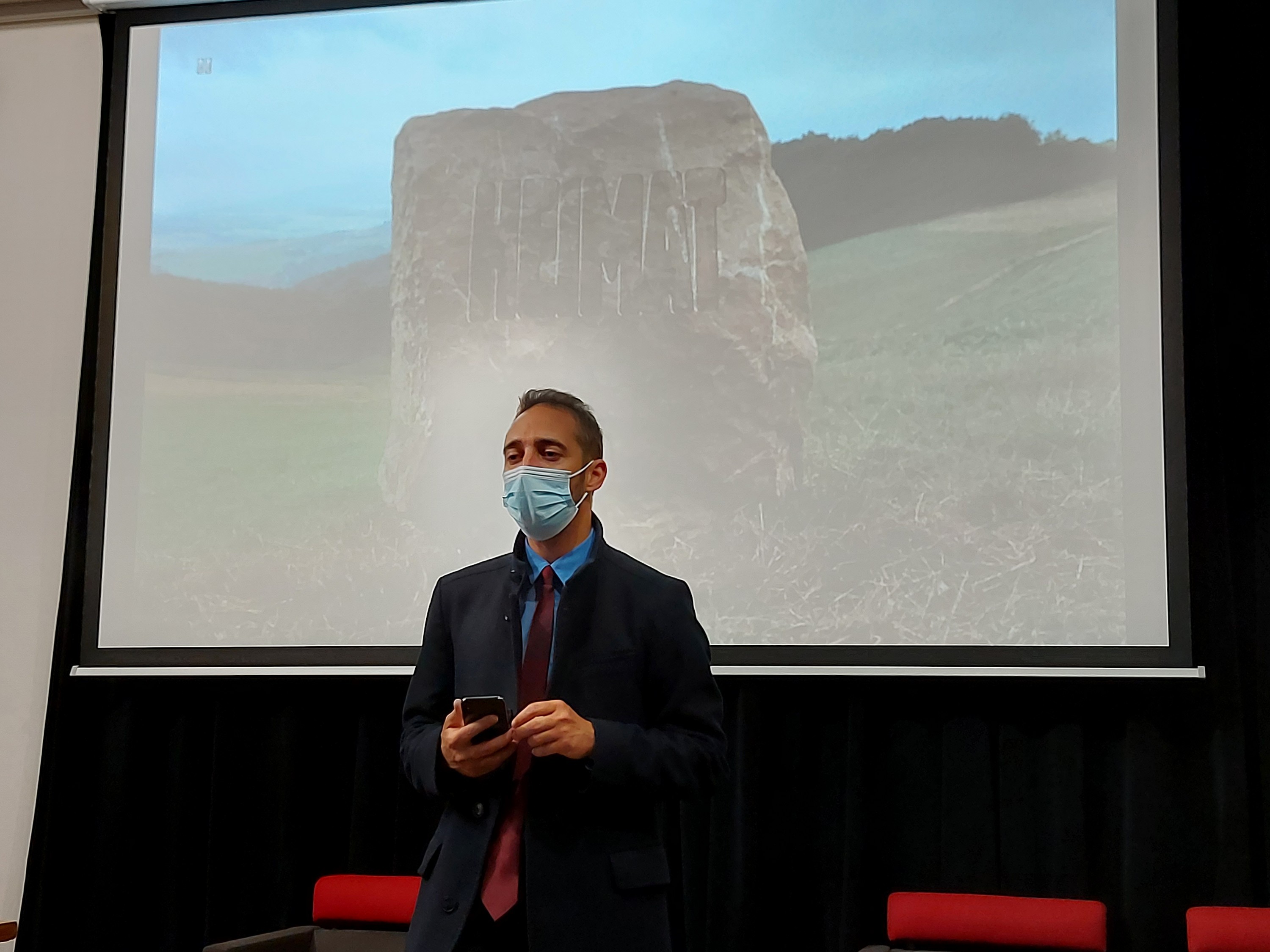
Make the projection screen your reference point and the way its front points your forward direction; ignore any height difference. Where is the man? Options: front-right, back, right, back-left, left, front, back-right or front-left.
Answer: front

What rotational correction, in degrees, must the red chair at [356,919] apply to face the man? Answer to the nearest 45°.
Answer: approximately 45° to its left

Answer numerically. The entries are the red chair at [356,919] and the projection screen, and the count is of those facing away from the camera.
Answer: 0

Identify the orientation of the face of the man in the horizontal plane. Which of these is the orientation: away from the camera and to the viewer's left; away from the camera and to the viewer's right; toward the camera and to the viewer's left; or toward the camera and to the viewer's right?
toward the camera and to the viewer's left

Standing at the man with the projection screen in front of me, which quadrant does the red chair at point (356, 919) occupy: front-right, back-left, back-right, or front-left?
front-left

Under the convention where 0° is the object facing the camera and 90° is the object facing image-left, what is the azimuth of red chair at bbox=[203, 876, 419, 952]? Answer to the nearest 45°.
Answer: approximately 45°

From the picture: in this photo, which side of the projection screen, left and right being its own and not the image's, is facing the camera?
front
